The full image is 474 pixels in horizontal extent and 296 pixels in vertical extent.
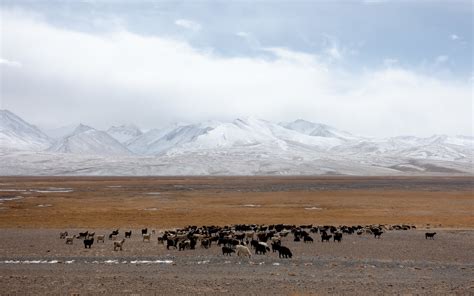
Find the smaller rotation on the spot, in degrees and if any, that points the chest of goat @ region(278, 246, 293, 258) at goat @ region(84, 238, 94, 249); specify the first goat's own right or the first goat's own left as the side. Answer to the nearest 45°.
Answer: approximately 180°

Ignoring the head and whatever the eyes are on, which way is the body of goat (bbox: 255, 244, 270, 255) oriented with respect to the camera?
to the viewer's right

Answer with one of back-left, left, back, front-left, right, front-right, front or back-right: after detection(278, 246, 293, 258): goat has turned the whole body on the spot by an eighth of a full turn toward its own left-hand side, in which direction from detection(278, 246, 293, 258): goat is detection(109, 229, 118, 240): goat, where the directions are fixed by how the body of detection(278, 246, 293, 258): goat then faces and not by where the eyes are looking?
left

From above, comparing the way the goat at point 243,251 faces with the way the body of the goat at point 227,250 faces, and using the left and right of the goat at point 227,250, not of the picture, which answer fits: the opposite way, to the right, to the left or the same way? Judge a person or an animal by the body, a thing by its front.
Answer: the same way

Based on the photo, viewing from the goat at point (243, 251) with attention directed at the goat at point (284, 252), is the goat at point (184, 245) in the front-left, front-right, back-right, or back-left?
back-left

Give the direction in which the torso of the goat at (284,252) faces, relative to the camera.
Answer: to the viewer's right
